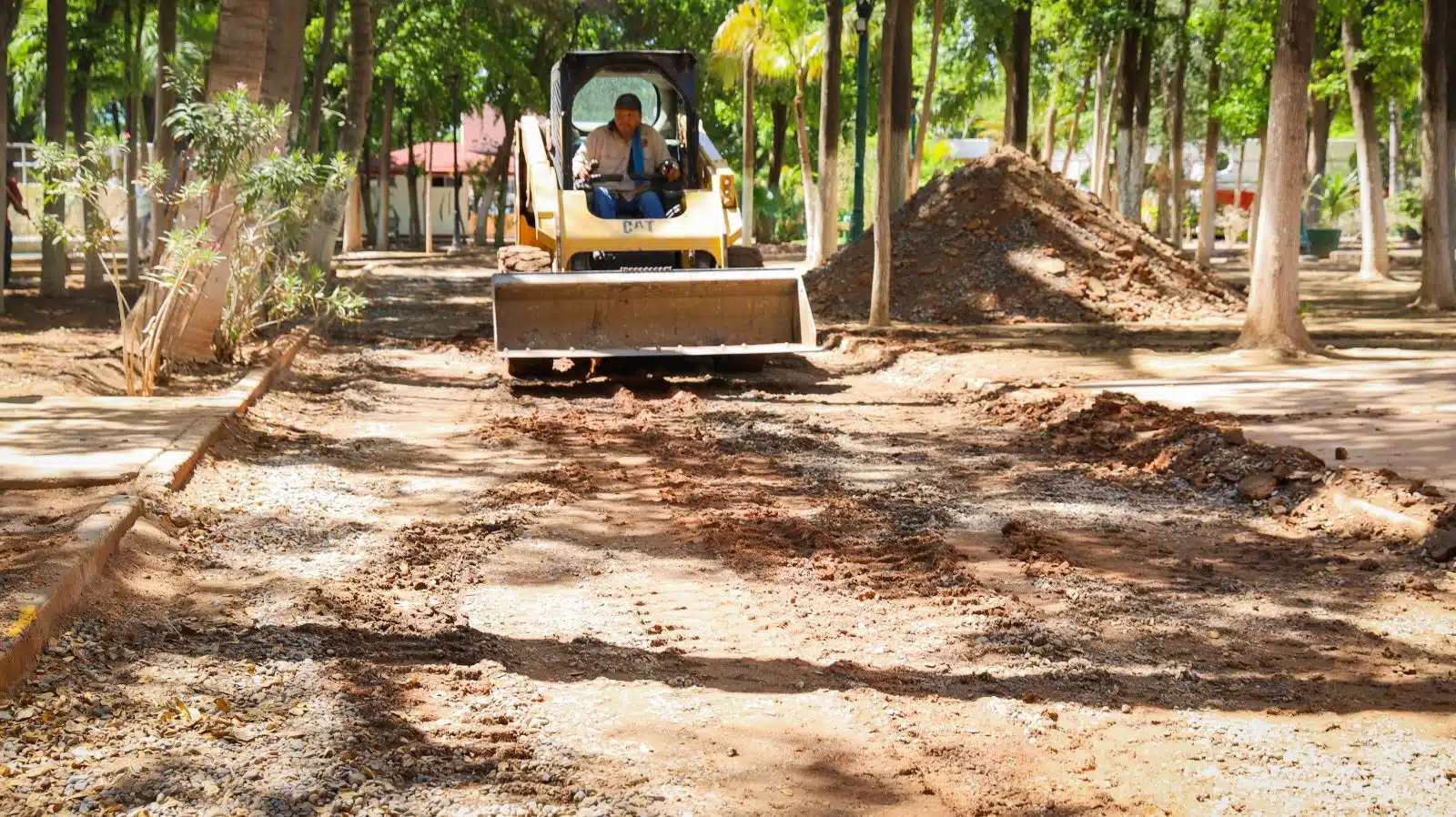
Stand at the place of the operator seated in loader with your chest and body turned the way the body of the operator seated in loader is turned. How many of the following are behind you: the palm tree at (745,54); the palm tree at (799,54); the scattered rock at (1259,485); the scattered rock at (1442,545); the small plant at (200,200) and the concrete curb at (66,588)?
2

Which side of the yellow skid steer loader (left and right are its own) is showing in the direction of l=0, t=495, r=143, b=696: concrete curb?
front

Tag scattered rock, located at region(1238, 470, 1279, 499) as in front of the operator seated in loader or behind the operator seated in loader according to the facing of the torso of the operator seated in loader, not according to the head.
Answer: in front

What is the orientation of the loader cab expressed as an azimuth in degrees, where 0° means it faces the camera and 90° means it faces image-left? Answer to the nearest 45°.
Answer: approximately 0°

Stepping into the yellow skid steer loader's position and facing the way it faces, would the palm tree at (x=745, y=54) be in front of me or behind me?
behind

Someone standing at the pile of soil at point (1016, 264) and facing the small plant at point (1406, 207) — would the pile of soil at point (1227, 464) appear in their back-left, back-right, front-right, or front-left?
back-right

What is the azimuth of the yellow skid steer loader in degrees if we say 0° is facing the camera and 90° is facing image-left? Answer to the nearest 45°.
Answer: approximately 0°

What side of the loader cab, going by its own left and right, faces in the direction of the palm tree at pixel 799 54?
back

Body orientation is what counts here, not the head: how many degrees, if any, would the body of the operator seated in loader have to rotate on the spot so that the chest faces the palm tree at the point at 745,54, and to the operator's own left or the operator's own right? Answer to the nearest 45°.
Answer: approximately 180°

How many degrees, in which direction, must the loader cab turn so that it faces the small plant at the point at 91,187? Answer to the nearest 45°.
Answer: approximately 45° to its right

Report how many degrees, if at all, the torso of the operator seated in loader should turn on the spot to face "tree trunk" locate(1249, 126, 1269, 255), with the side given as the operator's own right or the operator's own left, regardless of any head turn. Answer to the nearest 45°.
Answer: approximately 135° to the operator's own left
